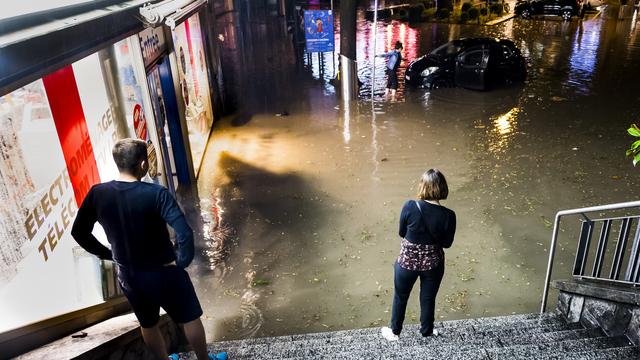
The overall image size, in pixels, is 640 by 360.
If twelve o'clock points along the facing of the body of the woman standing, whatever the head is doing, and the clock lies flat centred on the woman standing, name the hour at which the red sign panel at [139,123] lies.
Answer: The red sign panel is roughly at 10 o'clock from the woman standing.

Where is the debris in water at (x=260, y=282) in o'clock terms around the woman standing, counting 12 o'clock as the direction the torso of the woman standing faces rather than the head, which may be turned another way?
The debris in water is roughly at 10 o'clock from the woman standing.

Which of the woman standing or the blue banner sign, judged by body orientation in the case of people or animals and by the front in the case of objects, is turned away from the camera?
the woman standing

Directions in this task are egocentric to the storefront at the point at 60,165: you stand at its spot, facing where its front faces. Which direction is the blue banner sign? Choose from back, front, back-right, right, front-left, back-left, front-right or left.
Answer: left

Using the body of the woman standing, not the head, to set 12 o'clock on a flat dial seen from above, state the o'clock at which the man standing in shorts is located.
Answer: The man standing in shorts is roughly at 8 o'clock from the woman standing.

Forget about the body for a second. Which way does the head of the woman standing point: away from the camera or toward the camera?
away from the camera

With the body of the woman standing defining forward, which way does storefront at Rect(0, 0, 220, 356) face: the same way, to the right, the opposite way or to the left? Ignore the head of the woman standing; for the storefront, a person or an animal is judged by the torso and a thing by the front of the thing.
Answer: to the right

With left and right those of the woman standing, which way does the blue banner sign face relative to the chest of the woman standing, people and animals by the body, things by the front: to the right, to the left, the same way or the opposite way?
the opposite way

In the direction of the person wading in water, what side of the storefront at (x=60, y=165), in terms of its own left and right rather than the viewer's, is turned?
left

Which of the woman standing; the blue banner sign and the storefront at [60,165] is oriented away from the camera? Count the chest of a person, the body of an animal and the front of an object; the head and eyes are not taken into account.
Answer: the woman standing

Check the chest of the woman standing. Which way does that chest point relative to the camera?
away from the camera

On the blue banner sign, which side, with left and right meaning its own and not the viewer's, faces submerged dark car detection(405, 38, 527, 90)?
left

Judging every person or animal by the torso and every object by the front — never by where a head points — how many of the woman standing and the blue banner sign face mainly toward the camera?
1

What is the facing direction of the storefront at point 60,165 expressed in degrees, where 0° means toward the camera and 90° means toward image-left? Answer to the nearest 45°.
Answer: approximately 315°
